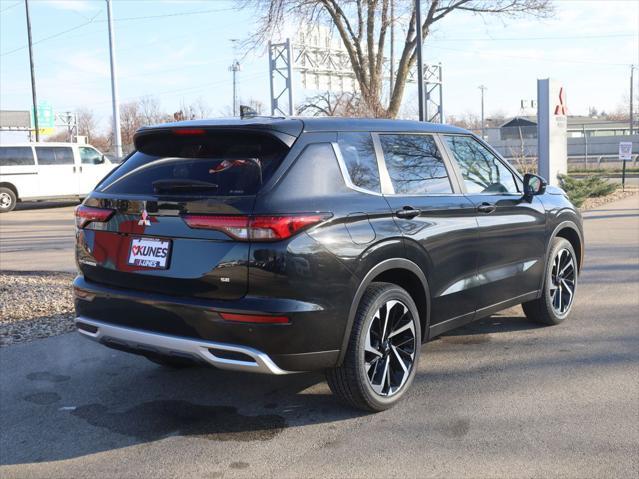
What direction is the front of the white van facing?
to the viewer's right

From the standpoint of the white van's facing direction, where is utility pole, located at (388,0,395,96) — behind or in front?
in front

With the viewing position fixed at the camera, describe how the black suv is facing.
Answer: facing away from the viewer and to the right of the viewer

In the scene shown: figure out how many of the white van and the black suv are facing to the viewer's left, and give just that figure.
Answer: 0

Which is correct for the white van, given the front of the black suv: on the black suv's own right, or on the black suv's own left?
on the black suv's own left

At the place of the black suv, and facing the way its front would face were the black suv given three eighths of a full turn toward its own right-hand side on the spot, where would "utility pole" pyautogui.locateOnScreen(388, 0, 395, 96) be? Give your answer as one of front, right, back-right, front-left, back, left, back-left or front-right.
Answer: back

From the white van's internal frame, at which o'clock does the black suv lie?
The black suv is roughly at 3 o'clock from the white van.
